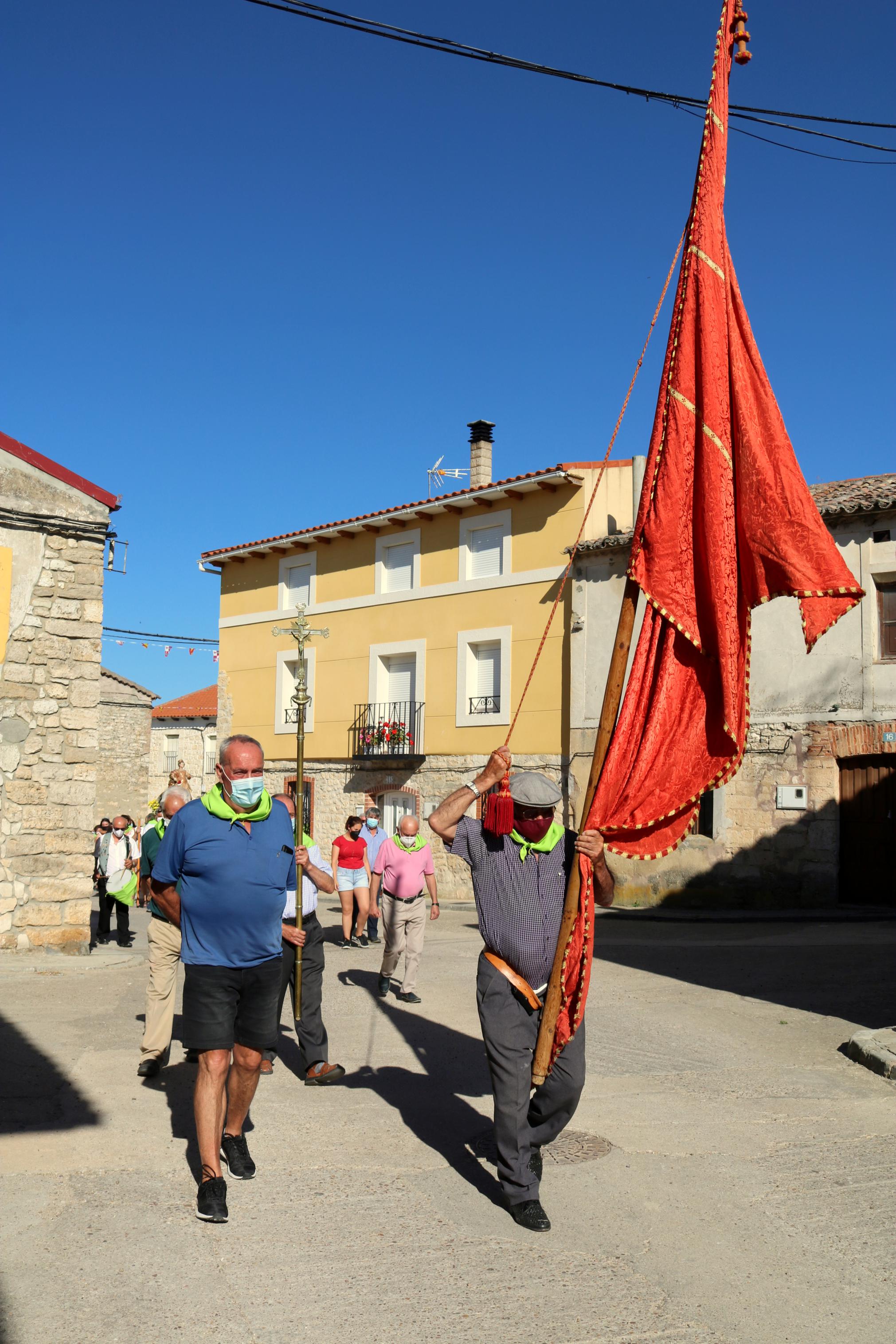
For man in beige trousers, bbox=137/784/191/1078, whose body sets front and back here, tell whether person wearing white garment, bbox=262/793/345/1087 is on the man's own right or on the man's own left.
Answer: on the man's own left

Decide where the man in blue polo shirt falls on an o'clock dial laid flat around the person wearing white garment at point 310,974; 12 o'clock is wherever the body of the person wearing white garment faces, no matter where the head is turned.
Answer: The man in blue polo shirt is roughly at 2 o'clock from the person wearing white garment.

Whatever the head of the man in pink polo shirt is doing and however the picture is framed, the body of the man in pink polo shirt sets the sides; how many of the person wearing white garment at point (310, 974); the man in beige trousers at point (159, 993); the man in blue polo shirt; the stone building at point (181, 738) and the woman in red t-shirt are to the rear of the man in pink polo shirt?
2

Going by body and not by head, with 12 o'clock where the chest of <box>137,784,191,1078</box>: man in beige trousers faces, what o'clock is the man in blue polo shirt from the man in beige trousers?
The man in blue polo shirt is roughly at 12 o'clock from the man in beige trousers.

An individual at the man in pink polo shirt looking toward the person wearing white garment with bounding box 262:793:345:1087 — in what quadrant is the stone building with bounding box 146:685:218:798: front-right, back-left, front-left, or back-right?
back-right

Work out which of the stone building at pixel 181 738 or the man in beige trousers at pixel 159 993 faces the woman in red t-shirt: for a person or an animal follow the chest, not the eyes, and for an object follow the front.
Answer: the stone building

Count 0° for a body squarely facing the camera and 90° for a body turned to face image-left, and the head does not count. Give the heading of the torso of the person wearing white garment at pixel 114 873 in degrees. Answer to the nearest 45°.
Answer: approximately 0°

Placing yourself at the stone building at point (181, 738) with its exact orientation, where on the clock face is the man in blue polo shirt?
The man in blue polo shirt is roughly at 12 o'clock from the stone building.

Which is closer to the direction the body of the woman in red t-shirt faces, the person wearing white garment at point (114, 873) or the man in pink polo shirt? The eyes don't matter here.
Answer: the man in pink polo shirt
